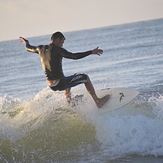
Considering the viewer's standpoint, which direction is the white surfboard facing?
facing to the right of the viewer
